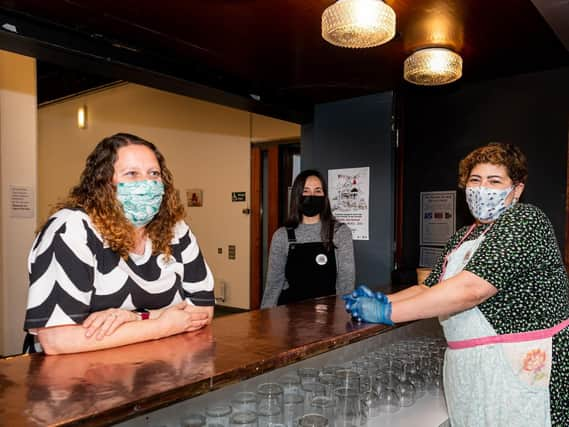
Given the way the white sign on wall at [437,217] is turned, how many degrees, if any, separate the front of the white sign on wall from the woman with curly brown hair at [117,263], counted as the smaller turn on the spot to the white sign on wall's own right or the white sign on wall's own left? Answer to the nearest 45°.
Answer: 0° — it already faces them

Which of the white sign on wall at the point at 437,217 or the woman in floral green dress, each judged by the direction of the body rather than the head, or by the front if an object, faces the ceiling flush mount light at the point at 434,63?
the white sign on wall

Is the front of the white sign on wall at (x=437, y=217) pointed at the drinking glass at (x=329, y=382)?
yes

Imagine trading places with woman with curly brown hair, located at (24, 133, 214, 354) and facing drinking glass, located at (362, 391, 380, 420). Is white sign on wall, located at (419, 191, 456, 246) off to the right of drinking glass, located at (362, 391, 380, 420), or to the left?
left

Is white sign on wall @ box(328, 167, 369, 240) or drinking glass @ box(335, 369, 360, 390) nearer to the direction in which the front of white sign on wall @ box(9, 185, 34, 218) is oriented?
the drinking glass

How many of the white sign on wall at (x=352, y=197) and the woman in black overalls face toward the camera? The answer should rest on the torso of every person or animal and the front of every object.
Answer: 2

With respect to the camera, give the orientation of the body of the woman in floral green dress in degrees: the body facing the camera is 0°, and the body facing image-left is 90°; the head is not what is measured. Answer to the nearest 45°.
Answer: approximately 45°

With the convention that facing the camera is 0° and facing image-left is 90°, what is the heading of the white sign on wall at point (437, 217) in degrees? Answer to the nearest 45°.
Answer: approximately 0°
